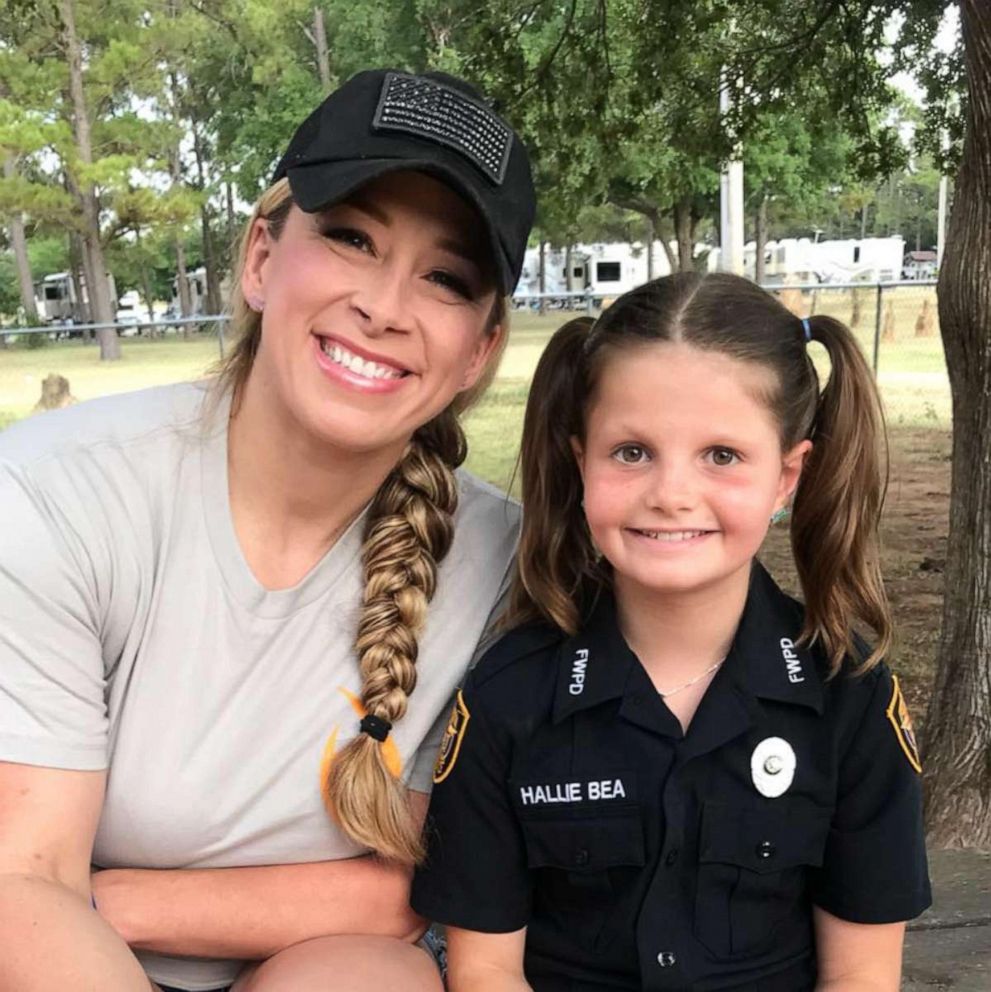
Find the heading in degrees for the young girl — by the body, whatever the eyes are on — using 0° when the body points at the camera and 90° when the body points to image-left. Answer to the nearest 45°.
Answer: approximately 0°

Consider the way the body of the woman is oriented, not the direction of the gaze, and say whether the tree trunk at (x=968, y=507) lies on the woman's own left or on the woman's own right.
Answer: on the woman's own left

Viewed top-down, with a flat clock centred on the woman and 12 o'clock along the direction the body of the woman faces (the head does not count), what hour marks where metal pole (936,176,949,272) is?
The metal pole is roughly at 7 o'clock from the woman.

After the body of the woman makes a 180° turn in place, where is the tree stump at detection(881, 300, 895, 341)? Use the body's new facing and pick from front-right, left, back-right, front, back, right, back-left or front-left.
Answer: front-right

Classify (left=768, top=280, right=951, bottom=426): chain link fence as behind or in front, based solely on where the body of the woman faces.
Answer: behind

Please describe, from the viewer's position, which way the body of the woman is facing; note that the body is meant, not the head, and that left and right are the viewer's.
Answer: facing the viewer

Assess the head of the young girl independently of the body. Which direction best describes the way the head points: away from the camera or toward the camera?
toward the camera

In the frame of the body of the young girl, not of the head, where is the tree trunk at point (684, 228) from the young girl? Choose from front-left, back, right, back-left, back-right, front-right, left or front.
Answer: back

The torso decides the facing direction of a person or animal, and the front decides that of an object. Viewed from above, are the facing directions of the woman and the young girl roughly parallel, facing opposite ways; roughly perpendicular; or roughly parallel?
roughly parallel

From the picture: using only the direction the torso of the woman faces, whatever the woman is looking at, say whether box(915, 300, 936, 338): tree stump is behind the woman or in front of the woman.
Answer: behind

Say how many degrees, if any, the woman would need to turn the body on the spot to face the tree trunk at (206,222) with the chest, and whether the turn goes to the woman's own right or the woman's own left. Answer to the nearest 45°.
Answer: approximately 180°

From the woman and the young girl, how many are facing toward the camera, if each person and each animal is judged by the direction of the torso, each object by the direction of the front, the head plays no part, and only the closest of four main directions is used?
2

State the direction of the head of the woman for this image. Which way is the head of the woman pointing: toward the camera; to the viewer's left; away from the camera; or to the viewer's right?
toward the camera

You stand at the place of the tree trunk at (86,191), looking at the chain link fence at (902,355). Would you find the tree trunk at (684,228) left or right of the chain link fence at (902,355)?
left

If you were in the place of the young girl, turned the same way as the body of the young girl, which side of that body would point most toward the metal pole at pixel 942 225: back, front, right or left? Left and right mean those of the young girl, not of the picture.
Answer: back

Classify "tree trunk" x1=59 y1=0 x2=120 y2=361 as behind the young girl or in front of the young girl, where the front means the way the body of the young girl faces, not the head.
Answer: behind

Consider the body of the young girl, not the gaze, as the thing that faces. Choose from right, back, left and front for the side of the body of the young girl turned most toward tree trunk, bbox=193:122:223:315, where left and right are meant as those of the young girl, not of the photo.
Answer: back
